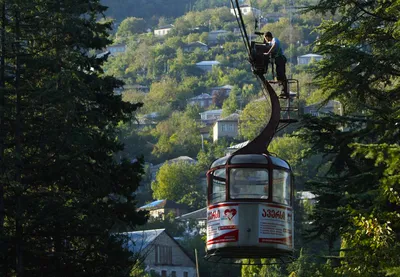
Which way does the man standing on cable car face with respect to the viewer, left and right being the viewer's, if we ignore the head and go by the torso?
facing to the left of the viewer
